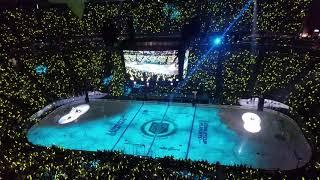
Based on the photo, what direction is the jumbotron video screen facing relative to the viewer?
toward the camera

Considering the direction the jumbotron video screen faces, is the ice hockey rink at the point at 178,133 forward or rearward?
forward
